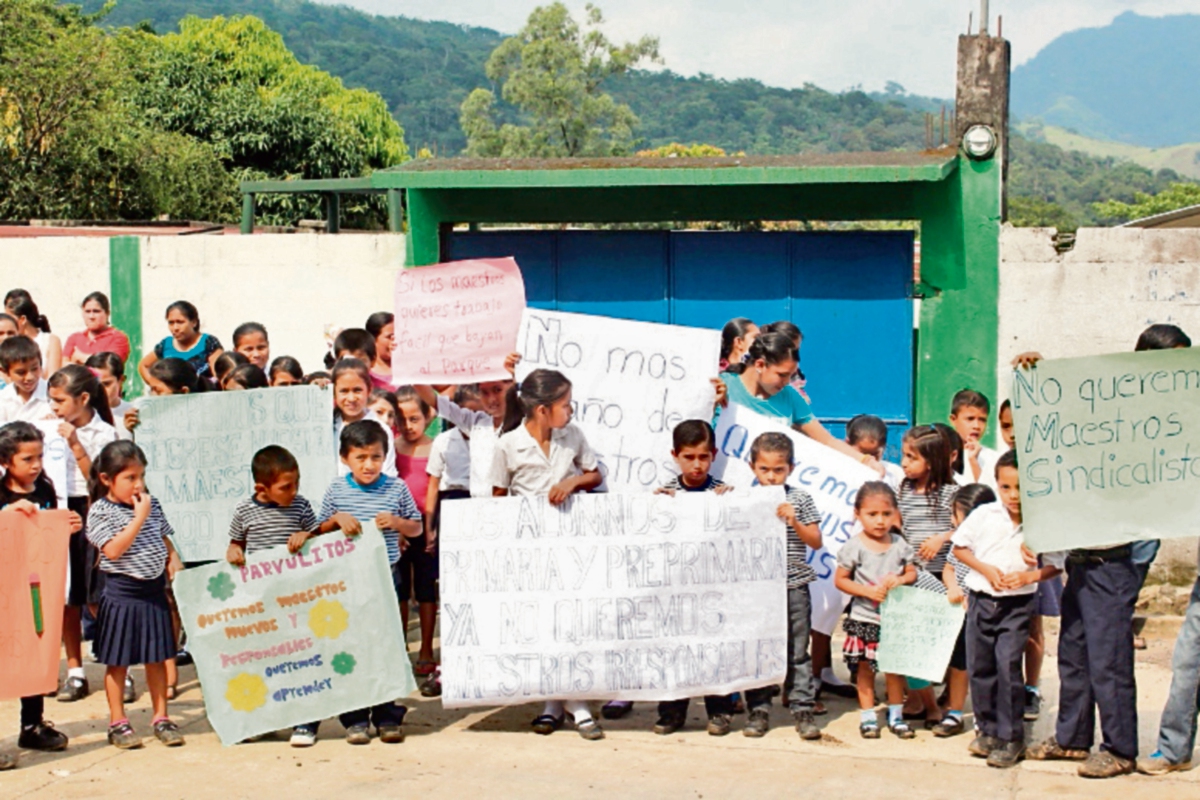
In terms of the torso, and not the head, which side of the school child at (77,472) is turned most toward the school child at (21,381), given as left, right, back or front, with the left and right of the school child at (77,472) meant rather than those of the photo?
right

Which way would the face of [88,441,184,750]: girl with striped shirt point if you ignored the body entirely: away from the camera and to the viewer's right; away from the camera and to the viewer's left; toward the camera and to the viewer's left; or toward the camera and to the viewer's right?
toward the camera and to the viewer's right

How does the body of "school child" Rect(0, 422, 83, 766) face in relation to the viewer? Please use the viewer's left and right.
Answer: facing the viewer and to the right of the viewer

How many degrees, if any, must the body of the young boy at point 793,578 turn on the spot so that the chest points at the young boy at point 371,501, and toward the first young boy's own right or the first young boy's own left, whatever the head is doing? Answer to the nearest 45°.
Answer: approximately 90° to the first young boy's own right

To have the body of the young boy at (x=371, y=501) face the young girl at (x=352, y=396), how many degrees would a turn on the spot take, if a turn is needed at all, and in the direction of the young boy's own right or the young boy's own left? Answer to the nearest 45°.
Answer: approximately 180°

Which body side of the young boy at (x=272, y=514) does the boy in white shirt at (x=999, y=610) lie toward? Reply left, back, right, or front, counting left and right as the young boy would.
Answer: left

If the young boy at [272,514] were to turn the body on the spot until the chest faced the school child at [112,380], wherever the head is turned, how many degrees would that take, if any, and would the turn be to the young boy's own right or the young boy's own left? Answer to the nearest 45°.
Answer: approximately 135° to the young boy's own right

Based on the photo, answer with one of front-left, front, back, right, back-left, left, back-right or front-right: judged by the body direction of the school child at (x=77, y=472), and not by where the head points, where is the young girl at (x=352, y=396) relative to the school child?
back-left

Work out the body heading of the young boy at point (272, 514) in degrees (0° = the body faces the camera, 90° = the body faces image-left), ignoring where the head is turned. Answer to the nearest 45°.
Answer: approximately 0°

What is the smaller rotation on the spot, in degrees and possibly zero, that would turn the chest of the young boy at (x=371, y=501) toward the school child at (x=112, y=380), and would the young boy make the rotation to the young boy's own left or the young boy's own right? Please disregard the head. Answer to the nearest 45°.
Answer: approximately 135° to the young boy's own right
